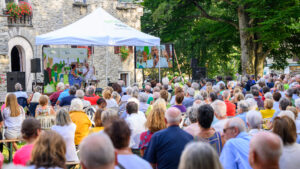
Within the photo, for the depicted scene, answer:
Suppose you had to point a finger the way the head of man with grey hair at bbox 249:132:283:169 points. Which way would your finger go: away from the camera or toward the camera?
away from the camera

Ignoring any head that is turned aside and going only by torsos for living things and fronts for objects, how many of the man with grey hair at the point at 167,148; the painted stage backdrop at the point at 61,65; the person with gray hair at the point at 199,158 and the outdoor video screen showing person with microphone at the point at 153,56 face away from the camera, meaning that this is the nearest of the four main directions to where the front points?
2

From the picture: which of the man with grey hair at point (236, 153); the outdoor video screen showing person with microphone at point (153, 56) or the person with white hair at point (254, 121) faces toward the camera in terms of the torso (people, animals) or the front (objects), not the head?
the outdoor video screen showing person with microphone

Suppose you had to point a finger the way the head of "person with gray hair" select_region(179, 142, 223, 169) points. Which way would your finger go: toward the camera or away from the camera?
away from the camera

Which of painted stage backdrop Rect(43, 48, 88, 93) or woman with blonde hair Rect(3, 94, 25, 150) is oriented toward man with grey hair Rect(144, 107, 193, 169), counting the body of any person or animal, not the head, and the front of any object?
the painted stage backdrop

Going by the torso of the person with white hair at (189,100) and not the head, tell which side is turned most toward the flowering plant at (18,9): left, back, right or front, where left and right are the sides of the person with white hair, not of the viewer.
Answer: front

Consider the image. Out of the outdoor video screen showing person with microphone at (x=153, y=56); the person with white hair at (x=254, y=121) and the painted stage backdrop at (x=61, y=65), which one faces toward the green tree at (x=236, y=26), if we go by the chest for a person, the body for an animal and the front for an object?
the person with white hair

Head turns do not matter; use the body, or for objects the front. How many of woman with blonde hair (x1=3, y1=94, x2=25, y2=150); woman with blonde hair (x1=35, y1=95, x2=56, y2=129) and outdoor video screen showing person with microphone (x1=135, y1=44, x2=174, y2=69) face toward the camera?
1

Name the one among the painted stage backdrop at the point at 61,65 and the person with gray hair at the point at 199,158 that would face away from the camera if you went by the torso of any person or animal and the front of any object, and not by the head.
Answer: the person with gray hair

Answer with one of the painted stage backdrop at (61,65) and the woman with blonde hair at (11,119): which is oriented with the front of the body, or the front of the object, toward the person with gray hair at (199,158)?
the painted stage backdrop

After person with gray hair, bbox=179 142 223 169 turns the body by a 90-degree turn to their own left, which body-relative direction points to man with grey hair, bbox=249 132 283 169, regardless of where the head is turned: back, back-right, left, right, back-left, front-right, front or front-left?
back-right

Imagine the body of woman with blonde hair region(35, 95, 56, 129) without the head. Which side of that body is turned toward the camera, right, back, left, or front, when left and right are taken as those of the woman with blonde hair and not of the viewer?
back

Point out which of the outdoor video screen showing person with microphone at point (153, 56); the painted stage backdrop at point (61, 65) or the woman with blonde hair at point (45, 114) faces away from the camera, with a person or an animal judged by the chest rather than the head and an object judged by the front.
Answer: the woman with blonde hair

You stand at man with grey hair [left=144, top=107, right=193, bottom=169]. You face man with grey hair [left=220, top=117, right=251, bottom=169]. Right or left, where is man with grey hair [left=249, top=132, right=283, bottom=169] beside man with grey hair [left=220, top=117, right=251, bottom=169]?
right

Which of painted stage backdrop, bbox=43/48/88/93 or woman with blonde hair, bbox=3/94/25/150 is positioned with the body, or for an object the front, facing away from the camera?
the woman with blonde hair

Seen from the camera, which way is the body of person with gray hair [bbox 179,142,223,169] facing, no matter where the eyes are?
away from the camera

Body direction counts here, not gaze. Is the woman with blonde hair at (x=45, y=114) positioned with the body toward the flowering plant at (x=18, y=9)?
yes
